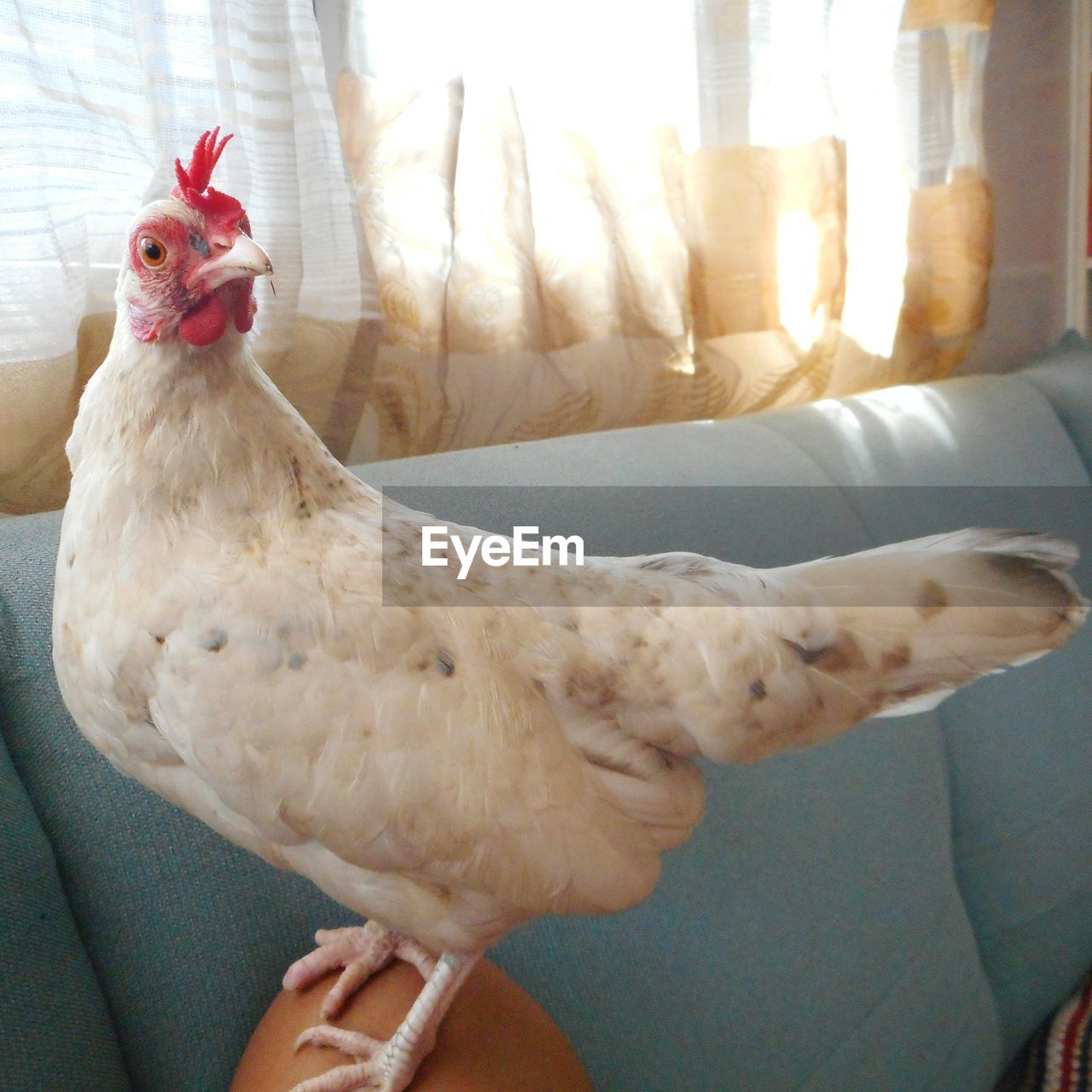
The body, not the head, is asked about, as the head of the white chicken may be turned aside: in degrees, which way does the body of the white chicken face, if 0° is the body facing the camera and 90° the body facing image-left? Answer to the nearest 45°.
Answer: approximately 90°
